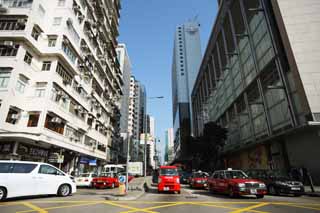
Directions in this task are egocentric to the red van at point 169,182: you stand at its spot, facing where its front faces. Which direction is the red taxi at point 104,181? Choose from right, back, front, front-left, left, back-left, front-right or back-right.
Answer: back-right

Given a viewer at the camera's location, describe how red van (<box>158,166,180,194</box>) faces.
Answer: facing the viewer

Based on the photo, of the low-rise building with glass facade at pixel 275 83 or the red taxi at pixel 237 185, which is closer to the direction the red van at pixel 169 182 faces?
the red taxi

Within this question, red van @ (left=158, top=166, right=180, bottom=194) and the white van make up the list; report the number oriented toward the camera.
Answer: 1

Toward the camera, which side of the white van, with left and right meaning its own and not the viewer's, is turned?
right

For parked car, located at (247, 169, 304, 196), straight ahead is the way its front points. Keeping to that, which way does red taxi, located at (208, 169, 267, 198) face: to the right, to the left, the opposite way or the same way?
the same way

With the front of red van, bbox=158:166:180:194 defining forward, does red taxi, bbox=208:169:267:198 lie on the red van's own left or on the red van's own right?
on the red van's own left

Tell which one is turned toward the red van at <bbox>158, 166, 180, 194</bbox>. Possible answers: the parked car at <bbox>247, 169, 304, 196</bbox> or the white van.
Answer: the white van

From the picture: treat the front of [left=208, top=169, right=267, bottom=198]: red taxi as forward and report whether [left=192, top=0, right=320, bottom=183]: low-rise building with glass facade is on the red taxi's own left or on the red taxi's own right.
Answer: on the red taxi's own left

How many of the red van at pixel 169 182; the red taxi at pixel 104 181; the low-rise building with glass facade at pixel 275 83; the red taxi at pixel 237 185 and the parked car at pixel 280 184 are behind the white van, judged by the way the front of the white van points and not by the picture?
0

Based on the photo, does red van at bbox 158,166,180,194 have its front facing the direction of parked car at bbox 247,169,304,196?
no

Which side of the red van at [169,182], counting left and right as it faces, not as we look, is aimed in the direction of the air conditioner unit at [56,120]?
right
